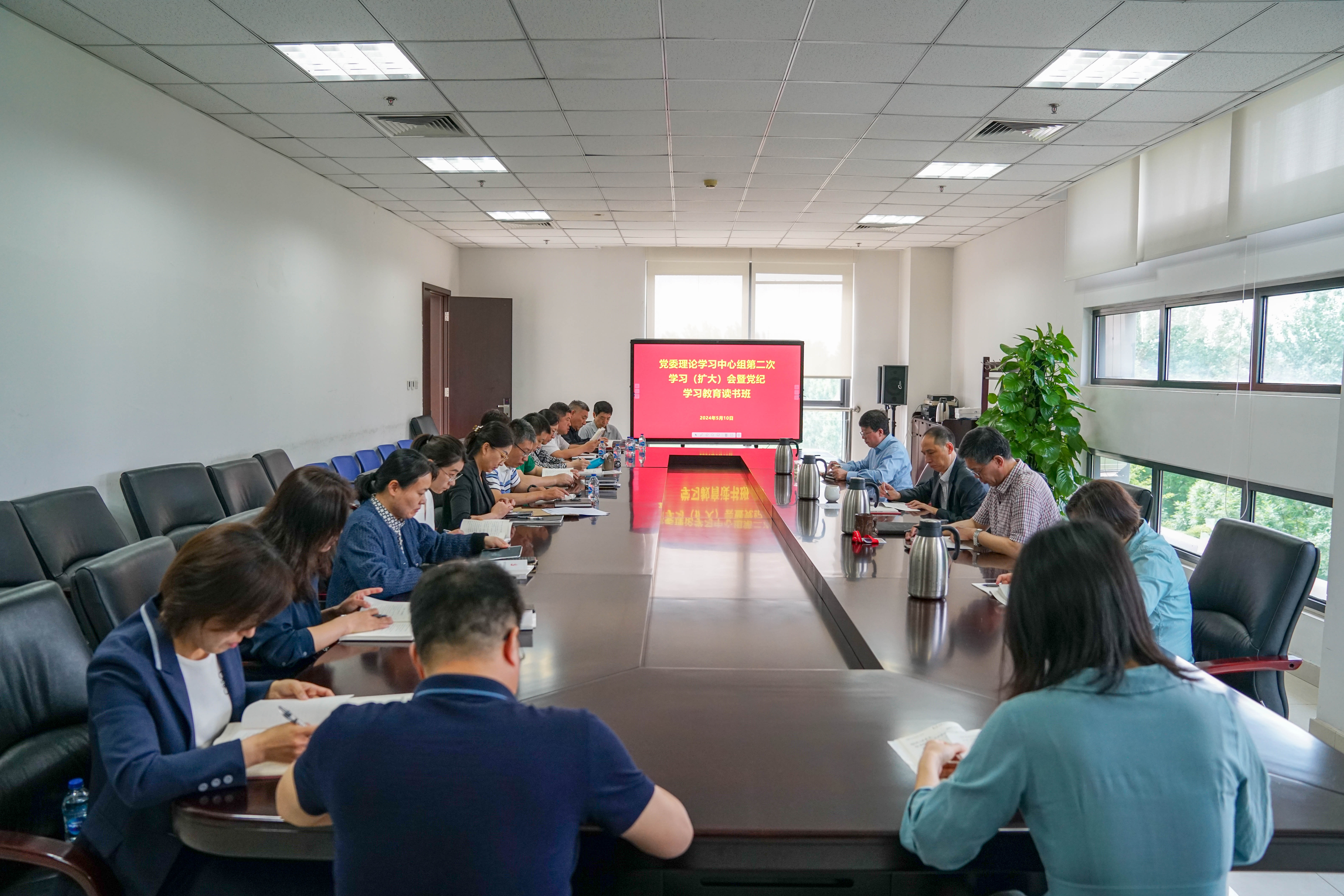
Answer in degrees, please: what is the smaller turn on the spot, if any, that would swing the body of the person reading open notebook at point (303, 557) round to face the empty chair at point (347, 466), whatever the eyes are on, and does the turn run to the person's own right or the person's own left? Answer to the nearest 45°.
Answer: approximately 90° to the person's own left

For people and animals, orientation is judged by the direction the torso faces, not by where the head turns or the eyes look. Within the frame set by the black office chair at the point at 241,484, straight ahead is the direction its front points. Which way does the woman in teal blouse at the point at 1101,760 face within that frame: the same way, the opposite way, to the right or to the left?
to the left

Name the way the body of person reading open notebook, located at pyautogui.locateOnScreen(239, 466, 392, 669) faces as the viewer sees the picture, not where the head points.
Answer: to the viewer's right

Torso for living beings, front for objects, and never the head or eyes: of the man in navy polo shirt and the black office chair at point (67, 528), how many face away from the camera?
1

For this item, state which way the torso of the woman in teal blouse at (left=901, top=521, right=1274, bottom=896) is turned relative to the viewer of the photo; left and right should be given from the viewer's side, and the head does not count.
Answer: facing away from the viewer

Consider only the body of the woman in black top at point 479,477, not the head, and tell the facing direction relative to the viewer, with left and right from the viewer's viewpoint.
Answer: facing to the right of the viewer

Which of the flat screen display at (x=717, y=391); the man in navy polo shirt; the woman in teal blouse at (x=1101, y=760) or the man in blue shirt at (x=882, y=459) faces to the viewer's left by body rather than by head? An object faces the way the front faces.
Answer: the man in blue shirt

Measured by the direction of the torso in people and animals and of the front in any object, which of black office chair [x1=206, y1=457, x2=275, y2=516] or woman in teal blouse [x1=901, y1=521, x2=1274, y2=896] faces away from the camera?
the woman in teal blouse

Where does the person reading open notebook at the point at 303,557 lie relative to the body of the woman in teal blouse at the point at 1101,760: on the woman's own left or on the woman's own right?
on the woman's own left

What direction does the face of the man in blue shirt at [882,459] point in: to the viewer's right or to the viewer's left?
to the viewer's left

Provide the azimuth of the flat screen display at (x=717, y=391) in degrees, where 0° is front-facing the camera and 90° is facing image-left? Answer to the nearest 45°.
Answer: approximately 0°

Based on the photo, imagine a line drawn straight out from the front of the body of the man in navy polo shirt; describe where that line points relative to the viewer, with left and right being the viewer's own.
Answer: facing away from the viewer
